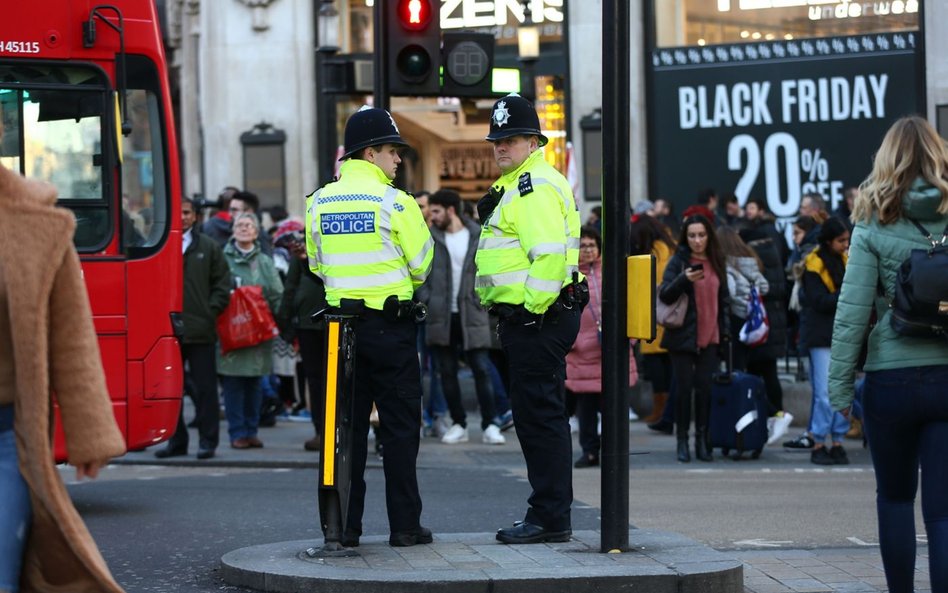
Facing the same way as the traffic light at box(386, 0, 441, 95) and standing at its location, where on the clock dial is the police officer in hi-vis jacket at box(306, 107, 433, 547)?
The police officer in hi-vis jacket is roughly at 12 o'clock from the traffic light.

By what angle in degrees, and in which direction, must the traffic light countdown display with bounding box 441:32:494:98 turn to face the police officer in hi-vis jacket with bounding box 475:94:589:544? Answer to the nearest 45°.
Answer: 0° — it already faces them

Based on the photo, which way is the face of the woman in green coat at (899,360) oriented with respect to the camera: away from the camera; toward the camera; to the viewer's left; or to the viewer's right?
away from the camera

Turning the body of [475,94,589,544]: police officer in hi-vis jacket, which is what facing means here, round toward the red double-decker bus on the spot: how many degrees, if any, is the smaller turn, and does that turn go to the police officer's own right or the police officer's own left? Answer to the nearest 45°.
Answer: approximately 45° to the police officer's own right

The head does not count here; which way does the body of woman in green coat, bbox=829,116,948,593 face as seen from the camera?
away from the camera

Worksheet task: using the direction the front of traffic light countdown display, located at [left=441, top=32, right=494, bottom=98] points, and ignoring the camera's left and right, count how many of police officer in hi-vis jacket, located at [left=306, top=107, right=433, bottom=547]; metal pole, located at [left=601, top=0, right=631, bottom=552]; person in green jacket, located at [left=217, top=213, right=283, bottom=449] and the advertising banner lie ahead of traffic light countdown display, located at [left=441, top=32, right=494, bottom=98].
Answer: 2

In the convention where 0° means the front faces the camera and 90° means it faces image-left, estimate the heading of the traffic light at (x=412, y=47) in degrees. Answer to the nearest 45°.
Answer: approximately 0°

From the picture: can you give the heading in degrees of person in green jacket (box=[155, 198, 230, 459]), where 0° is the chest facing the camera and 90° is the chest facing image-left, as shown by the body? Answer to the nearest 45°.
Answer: approximately 45°

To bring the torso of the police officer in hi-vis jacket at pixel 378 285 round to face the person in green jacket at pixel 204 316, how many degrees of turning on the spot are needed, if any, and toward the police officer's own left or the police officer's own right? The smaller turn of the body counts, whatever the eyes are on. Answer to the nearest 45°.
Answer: approximately 45° to the police officer's own left

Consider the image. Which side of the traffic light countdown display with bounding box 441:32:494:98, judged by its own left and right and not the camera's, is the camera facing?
front

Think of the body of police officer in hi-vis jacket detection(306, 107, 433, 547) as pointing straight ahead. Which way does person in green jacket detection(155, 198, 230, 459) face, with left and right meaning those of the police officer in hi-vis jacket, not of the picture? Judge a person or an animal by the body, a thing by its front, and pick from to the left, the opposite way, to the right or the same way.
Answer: the opposite way

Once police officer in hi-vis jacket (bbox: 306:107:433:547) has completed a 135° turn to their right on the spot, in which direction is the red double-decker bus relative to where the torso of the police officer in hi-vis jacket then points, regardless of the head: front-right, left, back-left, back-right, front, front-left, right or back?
back-right

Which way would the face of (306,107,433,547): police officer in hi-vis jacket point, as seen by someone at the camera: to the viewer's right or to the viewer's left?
to the viewer's right
